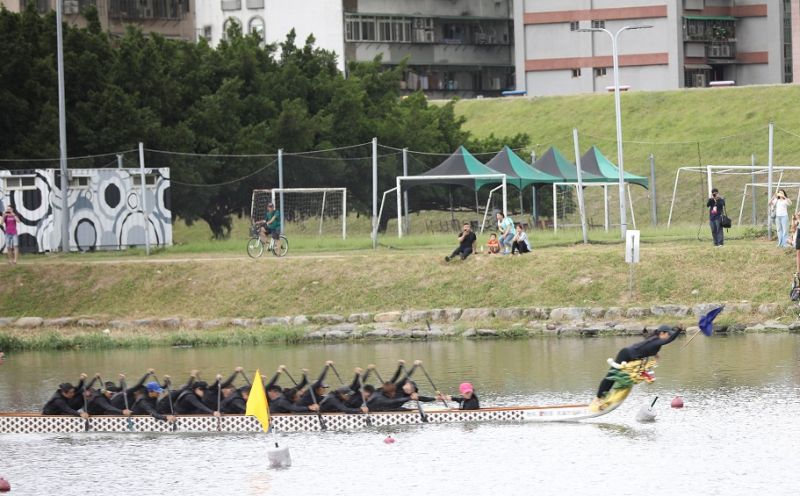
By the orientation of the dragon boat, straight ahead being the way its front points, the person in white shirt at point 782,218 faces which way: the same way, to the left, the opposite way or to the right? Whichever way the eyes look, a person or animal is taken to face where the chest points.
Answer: to the right

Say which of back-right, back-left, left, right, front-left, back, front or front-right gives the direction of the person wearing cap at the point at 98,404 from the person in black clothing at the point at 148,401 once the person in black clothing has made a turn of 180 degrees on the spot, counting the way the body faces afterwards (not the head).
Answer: front

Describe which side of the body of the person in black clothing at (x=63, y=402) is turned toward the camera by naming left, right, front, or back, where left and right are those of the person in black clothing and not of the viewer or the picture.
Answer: right

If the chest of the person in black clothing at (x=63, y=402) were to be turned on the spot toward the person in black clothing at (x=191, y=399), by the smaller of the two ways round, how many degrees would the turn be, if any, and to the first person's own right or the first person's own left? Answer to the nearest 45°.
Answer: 0° — they already face them

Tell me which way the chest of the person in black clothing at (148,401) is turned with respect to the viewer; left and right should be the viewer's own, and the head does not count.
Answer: facing to the right of the viewer

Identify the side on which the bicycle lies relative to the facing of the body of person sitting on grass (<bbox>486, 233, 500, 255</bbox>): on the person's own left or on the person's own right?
on the person's own right

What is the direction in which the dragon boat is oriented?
to the viewer's right

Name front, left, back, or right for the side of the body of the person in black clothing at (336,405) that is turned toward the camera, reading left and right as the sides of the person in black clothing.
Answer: right

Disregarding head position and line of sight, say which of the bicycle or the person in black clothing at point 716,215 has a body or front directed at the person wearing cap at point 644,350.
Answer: the person in black clothing

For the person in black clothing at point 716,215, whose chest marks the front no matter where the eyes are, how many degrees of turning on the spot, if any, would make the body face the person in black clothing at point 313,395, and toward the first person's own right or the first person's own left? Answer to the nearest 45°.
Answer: approximately 45° to the first person's own right

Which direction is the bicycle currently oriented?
to the viewer's left
